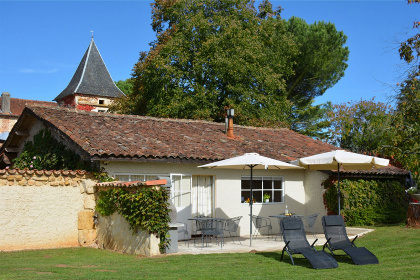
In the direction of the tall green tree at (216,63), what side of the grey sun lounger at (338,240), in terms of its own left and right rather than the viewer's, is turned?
back

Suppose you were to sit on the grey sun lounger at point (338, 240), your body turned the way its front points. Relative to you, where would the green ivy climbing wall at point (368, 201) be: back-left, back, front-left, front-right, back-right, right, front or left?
back-left

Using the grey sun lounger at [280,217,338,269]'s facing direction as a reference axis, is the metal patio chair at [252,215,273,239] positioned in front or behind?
behind

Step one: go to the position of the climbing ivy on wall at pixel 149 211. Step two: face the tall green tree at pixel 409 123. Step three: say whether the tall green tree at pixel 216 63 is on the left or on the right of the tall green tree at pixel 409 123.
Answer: left

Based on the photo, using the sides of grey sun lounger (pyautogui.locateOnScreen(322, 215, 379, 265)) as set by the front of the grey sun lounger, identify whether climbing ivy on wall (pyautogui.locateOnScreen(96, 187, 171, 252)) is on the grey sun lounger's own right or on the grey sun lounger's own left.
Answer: on the grey sun lounger's own right

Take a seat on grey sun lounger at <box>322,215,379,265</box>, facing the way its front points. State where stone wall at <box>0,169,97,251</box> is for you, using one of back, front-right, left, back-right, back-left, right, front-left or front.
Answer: back-right

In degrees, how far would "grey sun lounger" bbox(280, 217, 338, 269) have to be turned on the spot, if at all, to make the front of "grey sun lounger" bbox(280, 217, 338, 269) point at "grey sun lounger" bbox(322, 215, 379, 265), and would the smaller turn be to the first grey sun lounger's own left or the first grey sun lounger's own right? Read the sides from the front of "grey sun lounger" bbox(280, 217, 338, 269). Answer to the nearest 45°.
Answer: approximately 90° to the first grey sun lounger's own left

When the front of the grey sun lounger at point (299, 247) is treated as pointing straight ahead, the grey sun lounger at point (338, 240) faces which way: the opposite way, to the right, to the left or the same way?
the same way

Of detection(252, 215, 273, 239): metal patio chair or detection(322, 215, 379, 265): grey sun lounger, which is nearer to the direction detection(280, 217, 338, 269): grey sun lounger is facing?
the grey sun lounger

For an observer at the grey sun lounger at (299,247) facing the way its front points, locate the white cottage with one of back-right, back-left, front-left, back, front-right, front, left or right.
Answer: back

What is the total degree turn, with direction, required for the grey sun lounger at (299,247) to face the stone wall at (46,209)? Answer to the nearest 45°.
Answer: approximately 135° to its right

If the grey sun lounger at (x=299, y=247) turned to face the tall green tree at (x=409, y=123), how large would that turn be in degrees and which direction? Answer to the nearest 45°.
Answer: approximately 90° to its left

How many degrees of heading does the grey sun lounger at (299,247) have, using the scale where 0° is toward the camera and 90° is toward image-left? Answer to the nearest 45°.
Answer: approximately 315°

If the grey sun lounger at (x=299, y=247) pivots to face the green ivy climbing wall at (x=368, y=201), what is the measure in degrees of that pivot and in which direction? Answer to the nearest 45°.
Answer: approximately 135° to its left

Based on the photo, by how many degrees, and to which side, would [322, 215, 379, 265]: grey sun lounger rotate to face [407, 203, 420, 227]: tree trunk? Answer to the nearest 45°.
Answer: approximately 90° to its left

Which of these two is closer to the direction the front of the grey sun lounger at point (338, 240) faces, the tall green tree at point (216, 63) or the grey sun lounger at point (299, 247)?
the grey sun lounger

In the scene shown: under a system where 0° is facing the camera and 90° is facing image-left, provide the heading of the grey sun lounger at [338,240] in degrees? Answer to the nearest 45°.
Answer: approximately 315°

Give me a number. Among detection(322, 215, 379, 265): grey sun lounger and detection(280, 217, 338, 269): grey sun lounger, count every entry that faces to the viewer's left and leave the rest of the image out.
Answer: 0
